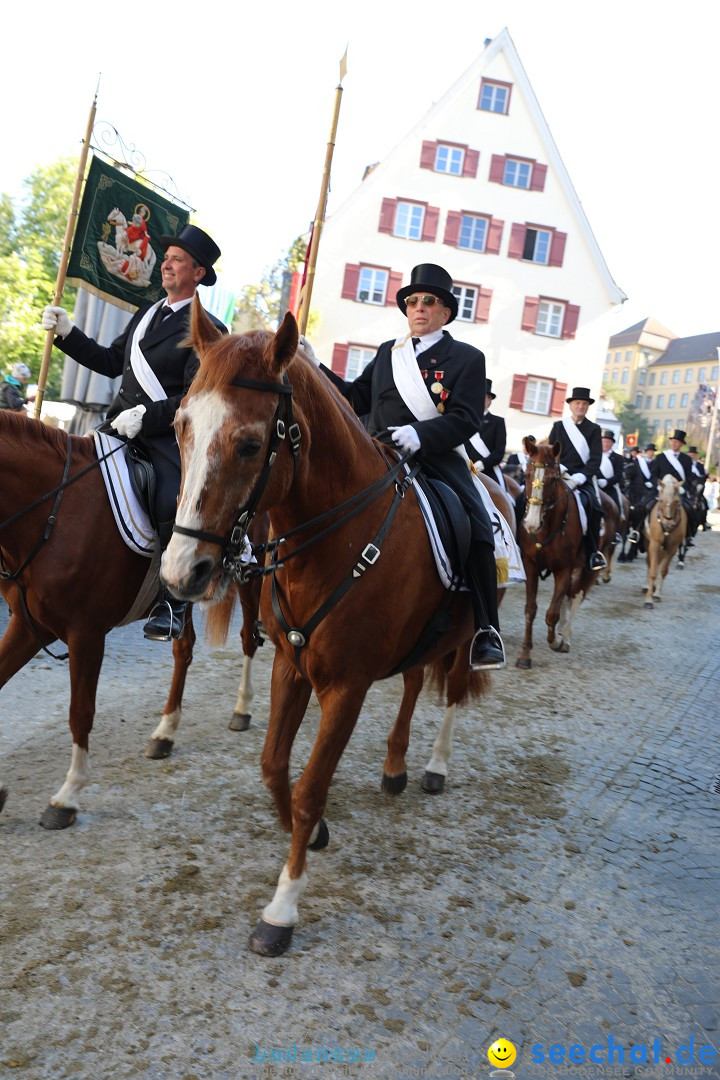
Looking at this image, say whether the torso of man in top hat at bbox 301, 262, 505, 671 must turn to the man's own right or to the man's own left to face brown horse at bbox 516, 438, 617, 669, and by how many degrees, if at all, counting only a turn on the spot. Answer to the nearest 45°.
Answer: approximately 135° to the man's own right

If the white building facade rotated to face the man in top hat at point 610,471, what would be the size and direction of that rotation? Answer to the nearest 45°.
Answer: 0° — it already faces them

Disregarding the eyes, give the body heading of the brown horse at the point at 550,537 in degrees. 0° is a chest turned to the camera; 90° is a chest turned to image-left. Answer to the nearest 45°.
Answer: approximately 45°

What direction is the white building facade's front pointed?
toward the camera

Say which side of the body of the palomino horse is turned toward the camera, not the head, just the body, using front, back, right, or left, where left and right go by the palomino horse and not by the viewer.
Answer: front

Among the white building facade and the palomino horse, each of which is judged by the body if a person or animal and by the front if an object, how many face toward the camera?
2

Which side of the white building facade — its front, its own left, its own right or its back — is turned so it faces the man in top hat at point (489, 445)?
front

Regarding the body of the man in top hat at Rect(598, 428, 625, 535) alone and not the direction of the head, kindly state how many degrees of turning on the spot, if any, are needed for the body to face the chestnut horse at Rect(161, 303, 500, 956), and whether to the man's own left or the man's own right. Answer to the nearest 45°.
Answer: approximately 45° to the man's own left

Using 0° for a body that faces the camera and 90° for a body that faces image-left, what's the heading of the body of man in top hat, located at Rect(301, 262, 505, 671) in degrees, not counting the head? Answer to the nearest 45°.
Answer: approximately 45°

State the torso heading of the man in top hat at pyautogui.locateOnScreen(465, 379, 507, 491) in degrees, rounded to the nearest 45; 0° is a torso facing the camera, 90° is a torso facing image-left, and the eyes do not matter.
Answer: approximately 45°
